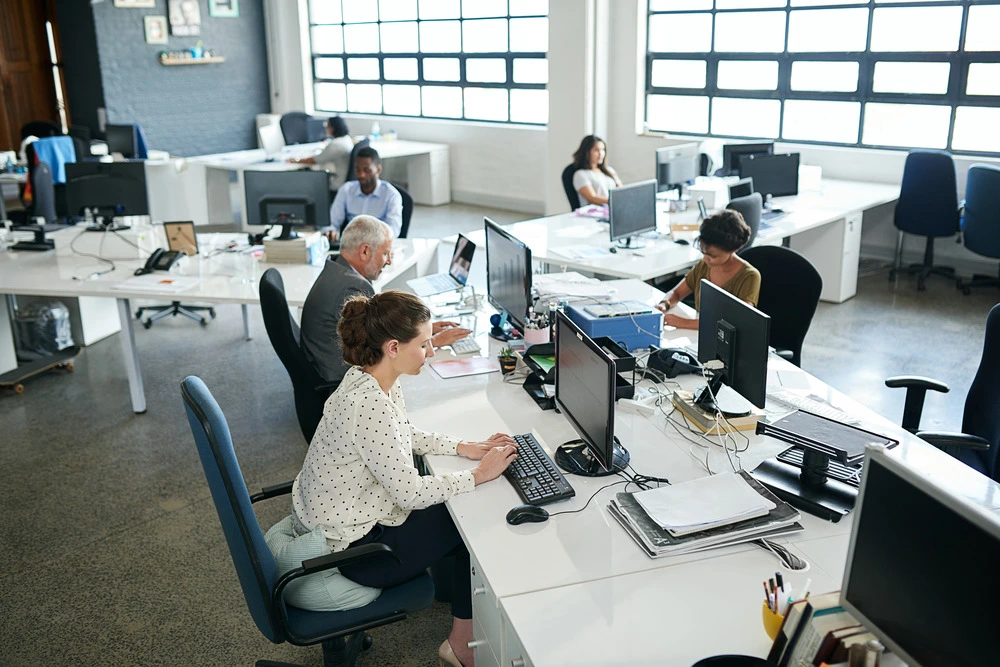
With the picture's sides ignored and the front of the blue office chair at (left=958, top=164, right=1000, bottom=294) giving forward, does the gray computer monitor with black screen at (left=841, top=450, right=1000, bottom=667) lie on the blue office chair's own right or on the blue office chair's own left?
on the blue office chair's own left

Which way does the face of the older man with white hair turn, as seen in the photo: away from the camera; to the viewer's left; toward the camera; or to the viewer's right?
to the viewer's right

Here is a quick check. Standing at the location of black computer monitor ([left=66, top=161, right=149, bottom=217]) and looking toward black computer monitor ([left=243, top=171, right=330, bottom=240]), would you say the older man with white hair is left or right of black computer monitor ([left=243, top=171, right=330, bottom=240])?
right

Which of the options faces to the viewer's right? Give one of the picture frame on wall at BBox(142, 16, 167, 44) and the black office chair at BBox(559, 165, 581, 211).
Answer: the black office chair

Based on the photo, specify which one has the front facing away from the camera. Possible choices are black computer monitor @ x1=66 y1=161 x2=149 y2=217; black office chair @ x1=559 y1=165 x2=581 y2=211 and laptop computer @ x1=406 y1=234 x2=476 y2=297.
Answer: the black computer monitor

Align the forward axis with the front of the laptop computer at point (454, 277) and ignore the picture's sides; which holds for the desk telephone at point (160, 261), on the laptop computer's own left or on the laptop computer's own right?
on the laptop computer's own right

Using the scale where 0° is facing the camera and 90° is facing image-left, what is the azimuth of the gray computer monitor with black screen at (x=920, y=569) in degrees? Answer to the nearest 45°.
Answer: approximately 45°

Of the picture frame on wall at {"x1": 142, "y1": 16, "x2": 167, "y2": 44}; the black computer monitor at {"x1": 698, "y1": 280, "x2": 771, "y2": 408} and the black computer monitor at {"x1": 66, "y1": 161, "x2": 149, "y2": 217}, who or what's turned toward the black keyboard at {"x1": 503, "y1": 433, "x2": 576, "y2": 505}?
the picture frame on wall

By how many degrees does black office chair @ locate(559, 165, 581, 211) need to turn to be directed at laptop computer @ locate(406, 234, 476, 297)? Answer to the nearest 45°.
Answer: approximately 90° to its right

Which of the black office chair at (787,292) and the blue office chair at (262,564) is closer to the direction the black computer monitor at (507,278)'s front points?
the blue office chair

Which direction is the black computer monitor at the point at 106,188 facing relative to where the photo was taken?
away from the camera

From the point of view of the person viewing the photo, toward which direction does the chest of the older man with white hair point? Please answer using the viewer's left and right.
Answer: facing to the right of the viewer

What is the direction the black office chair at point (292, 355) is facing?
to the viewer's right

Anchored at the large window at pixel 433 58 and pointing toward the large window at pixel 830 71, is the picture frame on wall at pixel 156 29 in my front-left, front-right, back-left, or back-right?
back-right

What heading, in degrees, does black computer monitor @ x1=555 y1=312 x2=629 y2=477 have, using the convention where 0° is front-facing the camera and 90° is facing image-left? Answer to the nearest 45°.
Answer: approximately 45°
